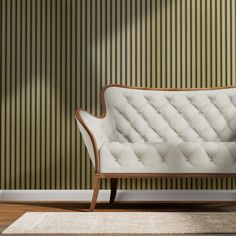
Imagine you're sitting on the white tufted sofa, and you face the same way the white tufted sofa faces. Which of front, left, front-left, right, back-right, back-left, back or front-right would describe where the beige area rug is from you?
front

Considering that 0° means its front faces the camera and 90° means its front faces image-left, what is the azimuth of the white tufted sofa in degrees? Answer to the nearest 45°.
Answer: approximately 0°
